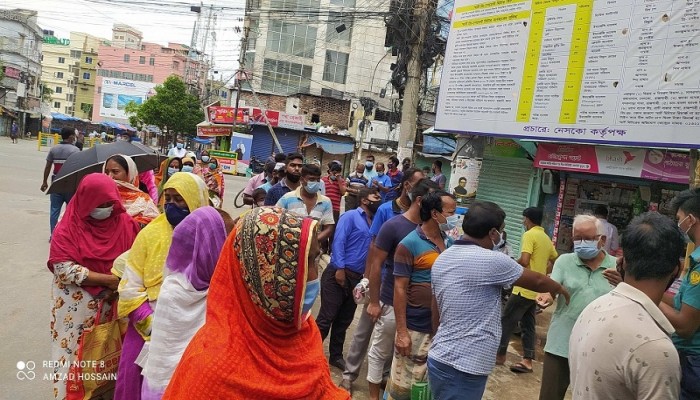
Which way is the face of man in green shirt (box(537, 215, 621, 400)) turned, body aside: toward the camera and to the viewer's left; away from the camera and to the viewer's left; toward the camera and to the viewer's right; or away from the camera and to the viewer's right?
toward the camera and to the viewer's left

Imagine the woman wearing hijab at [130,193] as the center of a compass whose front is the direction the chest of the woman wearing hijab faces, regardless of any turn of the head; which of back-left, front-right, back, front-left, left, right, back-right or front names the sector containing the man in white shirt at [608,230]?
back-left

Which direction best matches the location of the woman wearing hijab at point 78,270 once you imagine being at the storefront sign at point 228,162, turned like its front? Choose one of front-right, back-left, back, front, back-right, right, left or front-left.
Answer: front

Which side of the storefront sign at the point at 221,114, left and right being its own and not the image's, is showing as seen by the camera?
front

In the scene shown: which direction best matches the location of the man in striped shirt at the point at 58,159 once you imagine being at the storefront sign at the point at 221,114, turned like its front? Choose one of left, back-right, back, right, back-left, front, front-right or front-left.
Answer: front

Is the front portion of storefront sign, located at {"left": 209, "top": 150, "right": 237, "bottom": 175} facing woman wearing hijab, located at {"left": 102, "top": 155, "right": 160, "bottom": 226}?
yes

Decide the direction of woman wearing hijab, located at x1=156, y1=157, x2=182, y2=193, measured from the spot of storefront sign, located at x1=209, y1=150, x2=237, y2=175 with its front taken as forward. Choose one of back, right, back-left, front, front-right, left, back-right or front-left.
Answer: front

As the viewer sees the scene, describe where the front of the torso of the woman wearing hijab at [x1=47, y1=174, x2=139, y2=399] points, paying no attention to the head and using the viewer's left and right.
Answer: facing the viewer and to the right of the viewer

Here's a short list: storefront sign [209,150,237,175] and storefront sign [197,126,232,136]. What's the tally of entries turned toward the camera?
2

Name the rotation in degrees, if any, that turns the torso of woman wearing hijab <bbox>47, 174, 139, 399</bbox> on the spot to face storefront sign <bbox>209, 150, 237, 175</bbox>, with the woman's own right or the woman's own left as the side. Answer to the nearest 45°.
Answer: approximately 135° to the woman's own left

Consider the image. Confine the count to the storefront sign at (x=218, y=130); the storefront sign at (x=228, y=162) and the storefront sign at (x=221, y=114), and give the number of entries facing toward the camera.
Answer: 3

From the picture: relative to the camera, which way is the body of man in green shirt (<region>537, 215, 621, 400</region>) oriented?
toward the camera

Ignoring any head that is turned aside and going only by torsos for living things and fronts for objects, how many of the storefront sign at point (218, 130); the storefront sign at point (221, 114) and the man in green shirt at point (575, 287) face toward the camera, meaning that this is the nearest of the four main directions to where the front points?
3

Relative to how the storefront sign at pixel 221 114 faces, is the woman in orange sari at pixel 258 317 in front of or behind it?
in front

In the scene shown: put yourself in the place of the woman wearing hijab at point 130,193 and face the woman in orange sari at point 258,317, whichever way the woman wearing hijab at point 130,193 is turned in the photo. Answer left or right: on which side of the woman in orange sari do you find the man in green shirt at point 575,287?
left

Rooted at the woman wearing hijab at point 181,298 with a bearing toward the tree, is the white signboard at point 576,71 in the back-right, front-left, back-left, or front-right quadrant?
front-right
